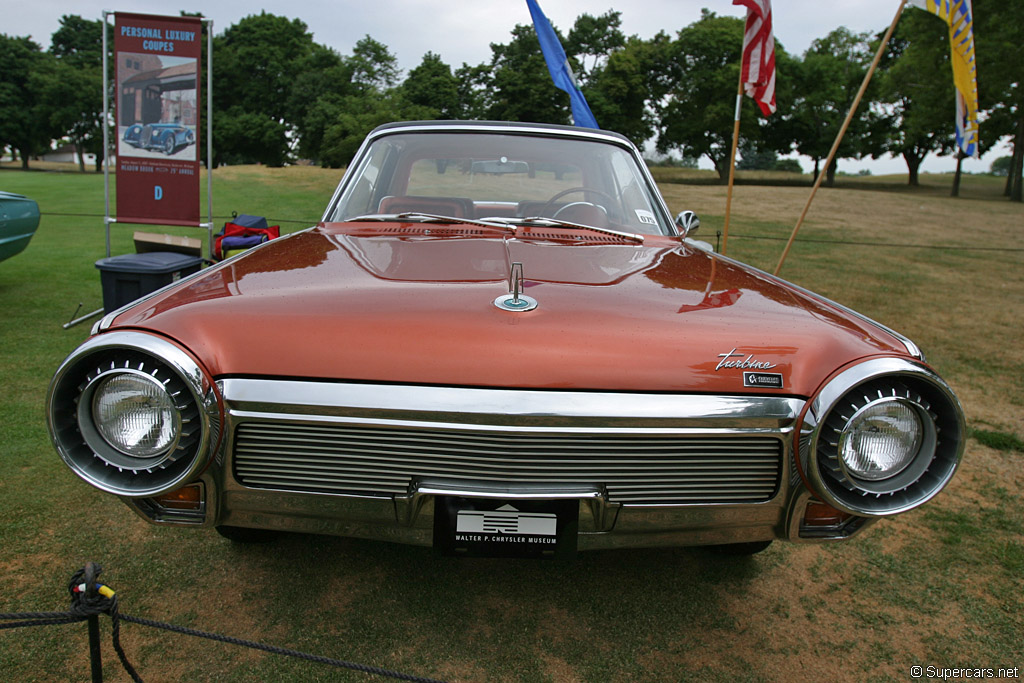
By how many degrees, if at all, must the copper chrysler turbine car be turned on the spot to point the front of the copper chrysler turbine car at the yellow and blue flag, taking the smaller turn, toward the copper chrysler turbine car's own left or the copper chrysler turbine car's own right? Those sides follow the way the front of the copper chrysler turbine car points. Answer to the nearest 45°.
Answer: approximately 135° to the copper chrysler turbine car's own left

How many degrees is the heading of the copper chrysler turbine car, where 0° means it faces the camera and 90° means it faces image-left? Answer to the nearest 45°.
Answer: approximately 0°

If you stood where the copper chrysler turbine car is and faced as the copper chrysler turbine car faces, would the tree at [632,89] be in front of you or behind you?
behind

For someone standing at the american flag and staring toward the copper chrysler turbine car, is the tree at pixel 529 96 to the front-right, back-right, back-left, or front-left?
back-right

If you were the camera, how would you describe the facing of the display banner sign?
facing the viewer

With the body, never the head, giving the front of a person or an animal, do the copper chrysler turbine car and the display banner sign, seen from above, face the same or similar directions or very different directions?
same or similar directions

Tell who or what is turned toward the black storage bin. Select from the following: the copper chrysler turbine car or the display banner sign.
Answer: the display banner sign

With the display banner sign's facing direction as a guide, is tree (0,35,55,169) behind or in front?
behind

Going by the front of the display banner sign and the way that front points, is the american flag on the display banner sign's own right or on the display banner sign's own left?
on the display banner sign's own left

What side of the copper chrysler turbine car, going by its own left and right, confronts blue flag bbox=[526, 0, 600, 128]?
back

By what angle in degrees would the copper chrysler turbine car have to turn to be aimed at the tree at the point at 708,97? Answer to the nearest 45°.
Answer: approximately 180°

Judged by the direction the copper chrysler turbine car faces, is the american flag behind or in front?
behind

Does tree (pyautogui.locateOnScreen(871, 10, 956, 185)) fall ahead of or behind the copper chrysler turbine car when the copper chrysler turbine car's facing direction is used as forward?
behind

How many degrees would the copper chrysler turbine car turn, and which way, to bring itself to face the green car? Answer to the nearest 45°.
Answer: approximately 135° to its right

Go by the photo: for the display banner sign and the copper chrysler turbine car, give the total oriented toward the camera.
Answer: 2

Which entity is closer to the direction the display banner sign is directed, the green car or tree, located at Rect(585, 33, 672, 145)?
the green car
